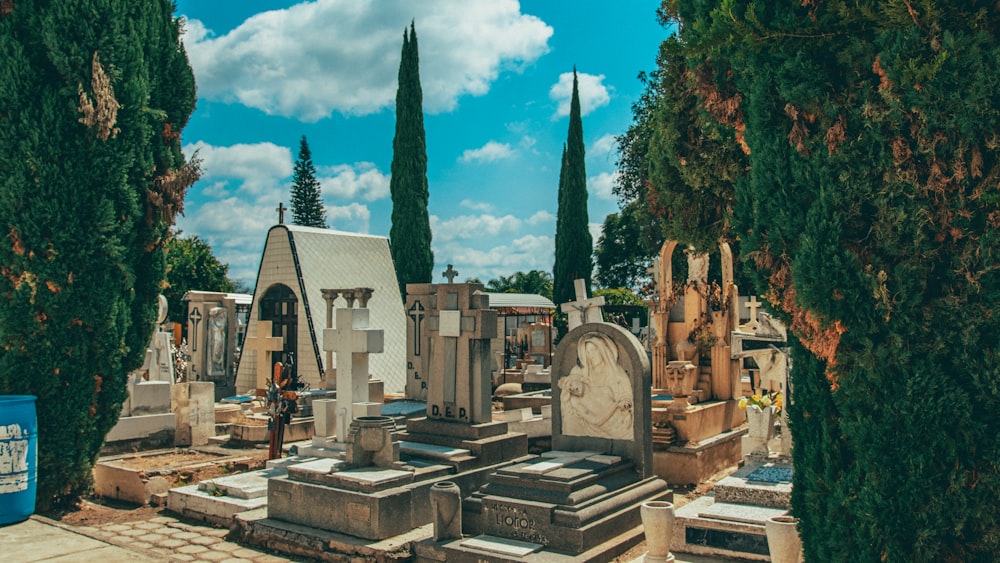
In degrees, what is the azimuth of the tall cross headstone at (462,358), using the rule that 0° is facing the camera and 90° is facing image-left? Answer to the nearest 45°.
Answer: approximately 45°

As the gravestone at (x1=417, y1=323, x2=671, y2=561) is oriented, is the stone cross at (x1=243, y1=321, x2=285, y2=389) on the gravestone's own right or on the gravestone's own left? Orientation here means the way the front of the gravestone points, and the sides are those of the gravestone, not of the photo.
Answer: on the gravestone's own right

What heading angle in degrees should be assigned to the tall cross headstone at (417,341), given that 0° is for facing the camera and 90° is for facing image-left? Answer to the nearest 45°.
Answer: approximately 45°

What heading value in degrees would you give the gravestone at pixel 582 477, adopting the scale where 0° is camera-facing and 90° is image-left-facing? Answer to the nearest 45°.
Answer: approximately 45°

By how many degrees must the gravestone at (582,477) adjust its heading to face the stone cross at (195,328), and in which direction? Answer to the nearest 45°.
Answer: approximately 90° to its right

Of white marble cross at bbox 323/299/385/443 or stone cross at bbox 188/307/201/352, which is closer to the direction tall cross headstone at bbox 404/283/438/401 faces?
the white marble cross

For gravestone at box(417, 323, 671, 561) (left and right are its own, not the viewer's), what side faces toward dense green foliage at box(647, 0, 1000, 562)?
left

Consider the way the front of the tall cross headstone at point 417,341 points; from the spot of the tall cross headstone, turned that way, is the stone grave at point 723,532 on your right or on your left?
on your left

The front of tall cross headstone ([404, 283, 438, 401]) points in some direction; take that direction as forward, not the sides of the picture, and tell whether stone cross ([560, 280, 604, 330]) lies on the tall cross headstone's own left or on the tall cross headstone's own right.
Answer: on the tall cross headstone's own left

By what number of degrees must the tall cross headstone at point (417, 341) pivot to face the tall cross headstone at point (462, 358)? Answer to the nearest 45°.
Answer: approximately 45° to its left

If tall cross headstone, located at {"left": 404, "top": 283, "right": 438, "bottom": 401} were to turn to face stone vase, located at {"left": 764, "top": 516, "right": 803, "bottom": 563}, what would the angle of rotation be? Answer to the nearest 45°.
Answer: approximately 45° to its left
